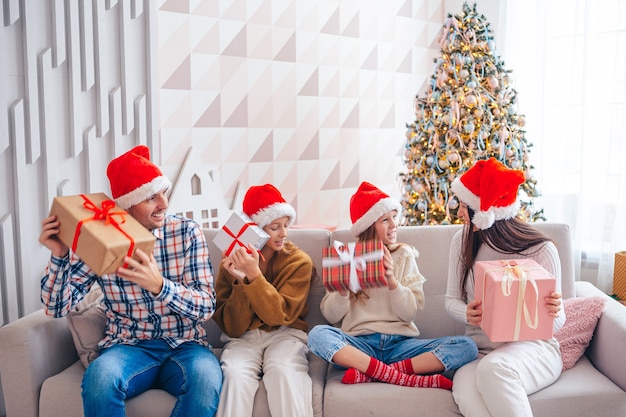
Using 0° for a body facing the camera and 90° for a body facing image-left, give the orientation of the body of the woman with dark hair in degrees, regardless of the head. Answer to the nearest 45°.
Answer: approximately 45°

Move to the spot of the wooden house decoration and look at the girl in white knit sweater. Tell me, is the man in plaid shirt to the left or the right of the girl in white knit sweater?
right

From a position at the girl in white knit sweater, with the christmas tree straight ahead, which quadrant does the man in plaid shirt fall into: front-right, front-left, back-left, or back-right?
back-left

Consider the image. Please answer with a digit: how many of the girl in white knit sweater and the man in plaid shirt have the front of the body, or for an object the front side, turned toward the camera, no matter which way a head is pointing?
2

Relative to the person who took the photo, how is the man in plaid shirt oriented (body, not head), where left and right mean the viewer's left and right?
facing the viewer

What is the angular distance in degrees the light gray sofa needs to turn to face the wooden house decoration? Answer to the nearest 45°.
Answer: approximately 135° to its right

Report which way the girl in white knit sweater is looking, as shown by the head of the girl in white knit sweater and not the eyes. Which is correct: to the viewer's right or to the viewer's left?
to the viewer's right

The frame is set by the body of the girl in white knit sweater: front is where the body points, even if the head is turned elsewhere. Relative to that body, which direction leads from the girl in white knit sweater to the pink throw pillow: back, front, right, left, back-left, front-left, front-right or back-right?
left

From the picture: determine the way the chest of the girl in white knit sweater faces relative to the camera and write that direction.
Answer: toward the camera

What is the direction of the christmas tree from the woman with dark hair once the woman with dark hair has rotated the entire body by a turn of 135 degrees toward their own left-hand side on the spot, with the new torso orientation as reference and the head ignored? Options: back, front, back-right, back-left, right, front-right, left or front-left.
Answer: left

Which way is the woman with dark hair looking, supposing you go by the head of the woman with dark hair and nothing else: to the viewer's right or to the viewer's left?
to the viewer's left

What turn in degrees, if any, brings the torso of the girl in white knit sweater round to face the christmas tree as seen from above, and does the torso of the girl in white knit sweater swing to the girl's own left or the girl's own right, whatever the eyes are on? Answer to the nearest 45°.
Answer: approximately 180°

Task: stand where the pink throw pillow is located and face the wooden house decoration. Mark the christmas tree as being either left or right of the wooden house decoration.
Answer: right

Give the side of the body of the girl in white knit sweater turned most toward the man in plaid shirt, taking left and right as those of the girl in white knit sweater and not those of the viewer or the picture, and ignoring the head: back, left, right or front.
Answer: right

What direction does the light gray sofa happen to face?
toward the camera
